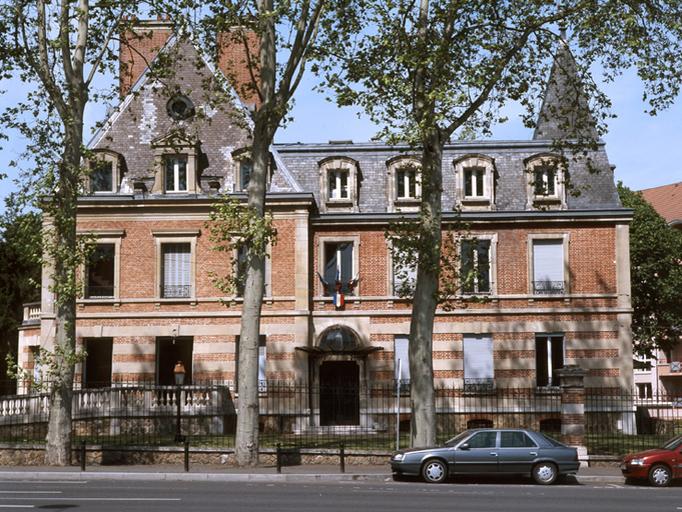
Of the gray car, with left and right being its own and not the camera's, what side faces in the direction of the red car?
back

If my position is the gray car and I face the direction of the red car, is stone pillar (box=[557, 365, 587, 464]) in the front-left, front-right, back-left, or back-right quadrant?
front-left

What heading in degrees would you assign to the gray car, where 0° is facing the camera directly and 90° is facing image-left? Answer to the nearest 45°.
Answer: approximately 90°

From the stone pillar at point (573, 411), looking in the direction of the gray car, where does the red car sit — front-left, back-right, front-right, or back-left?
front-left

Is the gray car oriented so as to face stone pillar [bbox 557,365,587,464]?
no
